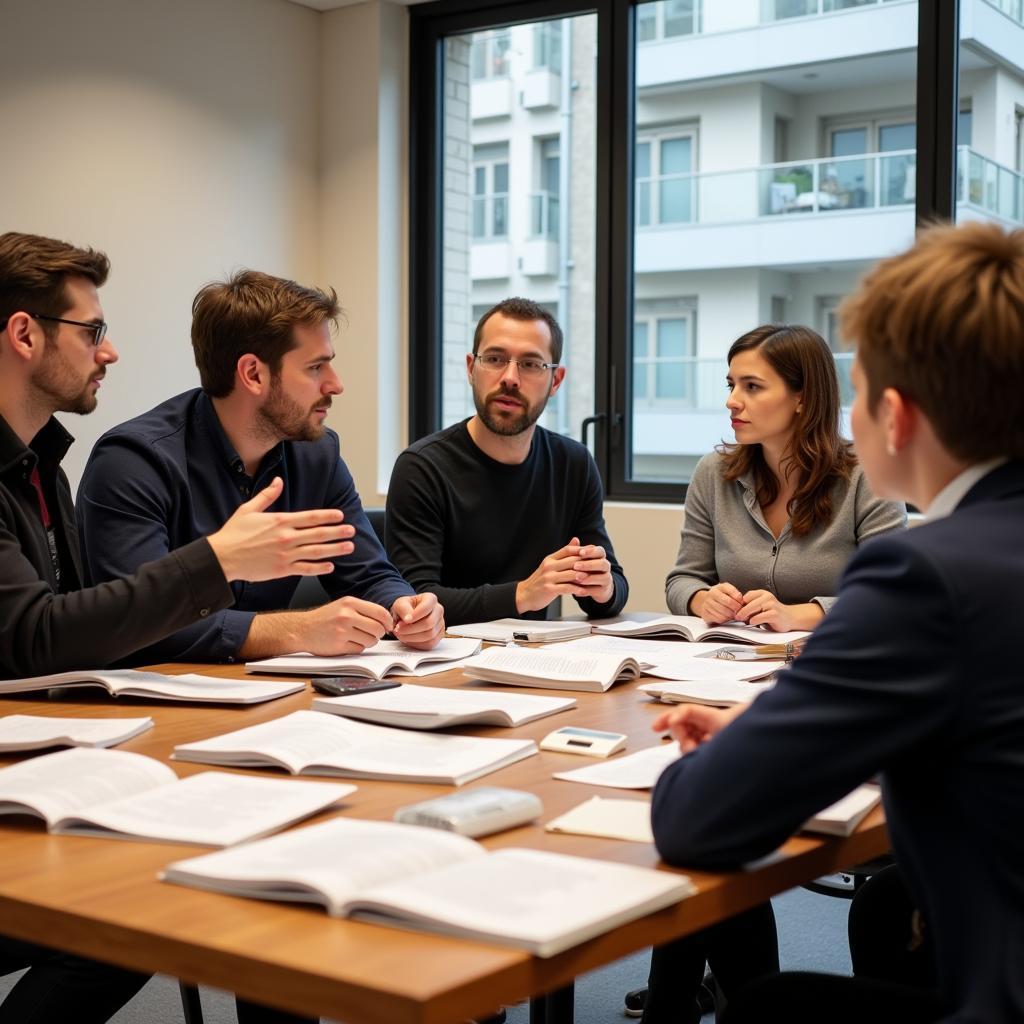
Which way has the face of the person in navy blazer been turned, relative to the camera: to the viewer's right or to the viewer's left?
to the viewer's left

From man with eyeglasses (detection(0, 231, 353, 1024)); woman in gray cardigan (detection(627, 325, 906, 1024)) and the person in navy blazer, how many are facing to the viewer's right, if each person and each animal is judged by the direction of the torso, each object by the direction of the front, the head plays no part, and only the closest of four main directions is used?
1

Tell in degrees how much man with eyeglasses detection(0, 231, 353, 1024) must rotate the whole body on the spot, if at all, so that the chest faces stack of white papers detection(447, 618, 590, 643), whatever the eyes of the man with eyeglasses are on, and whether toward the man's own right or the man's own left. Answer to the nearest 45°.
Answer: approximately 45° to the man's own left

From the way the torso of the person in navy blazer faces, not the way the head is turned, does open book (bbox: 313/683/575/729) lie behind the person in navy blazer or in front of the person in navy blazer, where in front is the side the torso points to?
in front

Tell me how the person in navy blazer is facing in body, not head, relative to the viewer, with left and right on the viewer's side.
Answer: facing away from the viewer and to the left of the viewer

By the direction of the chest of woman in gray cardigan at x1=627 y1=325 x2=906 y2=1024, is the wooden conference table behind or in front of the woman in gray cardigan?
in front

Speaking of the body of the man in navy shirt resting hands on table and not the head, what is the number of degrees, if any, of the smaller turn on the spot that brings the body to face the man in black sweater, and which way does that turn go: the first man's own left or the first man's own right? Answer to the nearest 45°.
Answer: approximately 90° to the first man's own left

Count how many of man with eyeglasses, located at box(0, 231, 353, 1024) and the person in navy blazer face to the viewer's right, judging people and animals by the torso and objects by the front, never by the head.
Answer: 1

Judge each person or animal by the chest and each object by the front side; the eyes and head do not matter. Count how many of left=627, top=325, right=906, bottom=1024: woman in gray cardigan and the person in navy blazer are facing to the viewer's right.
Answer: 0

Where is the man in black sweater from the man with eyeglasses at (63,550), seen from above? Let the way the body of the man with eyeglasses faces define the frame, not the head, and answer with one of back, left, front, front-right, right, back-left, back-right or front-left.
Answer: front-left

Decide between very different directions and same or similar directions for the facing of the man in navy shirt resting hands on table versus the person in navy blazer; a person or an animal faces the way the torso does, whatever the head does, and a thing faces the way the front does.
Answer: very different directions

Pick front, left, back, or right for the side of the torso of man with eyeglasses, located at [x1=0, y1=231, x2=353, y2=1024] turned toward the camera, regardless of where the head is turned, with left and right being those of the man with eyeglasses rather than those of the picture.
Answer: right

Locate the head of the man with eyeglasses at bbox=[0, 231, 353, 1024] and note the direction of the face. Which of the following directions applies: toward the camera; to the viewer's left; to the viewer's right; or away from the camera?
to the viewer's right
